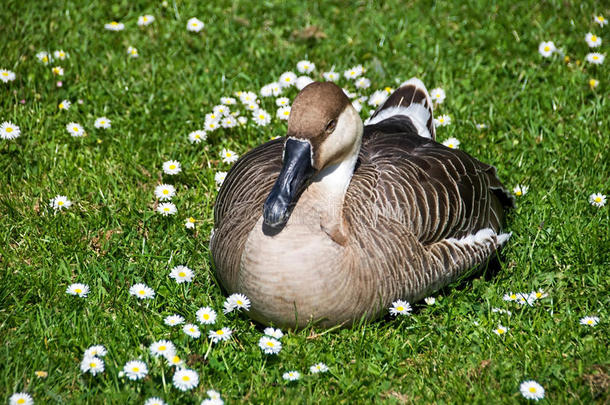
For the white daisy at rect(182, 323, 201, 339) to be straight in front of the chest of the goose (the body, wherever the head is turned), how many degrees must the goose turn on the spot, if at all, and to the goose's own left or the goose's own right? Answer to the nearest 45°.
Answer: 0° — it already faces it

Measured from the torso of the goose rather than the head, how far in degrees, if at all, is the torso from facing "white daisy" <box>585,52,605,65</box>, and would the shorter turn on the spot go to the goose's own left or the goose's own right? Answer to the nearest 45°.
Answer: approximately 180°

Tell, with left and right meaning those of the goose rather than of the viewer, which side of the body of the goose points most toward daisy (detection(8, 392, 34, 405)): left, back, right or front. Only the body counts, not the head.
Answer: front

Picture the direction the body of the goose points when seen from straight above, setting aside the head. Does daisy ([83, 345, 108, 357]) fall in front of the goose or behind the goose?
in front

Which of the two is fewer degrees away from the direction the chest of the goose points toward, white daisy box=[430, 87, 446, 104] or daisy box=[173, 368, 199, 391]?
the daisy

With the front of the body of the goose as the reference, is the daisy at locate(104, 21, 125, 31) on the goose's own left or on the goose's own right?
on the goose's own right

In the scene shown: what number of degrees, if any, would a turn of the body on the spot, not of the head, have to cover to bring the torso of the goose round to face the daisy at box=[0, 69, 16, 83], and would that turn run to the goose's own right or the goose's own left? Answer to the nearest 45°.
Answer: approximately 90° to the goose's own right

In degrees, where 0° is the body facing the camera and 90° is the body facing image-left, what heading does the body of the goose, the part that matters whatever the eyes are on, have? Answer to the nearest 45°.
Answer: approximately 45°

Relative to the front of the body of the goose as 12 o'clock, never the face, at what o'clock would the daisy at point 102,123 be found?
The daisy is roughly at 3 o'clock from the goose.

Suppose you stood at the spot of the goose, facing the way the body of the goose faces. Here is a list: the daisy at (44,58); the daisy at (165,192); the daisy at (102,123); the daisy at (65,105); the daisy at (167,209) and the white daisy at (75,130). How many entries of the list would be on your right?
6

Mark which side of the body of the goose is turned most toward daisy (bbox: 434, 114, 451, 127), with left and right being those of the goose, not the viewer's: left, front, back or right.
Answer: back

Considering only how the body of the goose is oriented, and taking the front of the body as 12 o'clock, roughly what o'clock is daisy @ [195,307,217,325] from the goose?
The daisy is roughly at 1 o'clock from the goose.

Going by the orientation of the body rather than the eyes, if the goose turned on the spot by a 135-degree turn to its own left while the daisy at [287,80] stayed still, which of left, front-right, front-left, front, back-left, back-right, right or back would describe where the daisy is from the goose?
left

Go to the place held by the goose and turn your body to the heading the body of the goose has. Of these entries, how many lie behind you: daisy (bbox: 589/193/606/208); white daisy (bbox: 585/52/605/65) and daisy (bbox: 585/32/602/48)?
3
